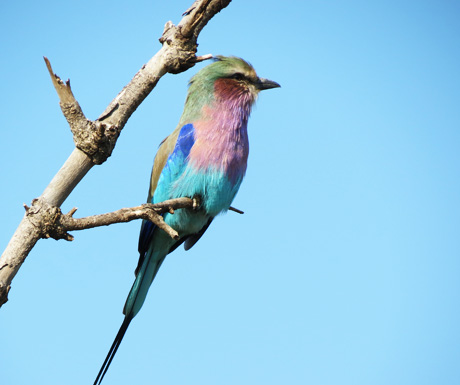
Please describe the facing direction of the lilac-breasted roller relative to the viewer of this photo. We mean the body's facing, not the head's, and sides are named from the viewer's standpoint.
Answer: facing the viewer and to the right of the viewer
